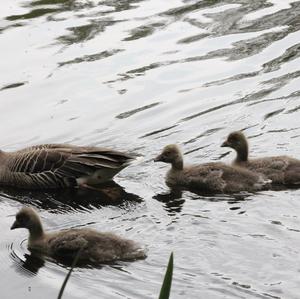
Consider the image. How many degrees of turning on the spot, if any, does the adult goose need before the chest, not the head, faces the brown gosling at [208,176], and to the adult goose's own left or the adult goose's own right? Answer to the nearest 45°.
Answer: approximately 135° to the adult goose's own left

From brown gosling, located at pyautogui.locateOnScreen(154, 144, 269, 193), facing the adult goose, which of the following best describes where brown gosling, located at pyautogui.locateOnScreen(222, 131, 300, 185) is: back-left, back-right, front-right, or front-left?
back-right

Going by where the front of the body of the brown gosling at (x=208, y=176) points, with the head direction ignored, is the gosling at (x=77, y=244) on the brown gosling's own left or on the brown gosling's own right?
on the brown gosling's own left

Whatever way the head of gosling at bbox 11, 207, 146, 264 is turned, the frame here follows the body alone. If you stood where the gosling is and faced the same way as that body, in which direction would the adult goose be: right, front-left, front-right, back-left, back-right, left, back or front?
right

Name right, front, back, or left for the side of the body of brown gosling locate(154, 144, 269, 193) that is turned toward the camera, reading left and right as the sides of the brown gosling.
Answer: left

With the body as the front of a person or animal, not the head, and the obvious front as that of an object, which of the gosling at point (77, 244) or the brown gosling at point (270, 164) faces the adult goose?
the brown gosling

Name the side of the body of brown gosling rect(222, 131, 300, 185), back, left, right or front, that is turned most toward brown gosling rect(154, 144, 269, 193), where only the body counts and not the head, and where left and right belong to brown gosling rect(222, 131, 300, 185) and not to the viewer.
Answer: front

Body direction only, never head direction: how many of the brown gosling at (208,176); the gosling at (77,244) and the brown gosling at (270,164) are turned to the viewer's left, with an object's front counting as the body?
3

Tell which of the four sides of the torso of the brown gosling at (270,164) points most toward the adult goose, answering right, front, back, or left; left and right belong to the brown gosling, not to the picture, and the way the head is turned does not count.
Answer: front

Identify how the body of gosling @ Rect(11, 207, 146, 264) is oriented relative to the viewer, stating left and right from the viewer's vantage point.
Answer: facing to the left of the viewer

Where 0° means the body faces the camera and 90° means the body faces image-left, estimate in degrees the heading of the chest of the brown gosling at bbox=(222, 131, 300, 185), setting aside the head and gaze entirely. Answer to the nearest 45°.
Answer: approximately 90°

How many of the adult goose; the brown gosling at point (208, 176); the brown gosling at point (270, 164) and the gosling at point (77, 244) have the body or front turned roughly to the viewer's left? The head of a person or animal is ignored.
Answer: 4

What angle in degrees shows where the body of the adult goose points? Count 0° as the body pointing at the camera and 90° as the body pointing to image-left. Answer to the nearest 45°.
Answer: approximately 90°
